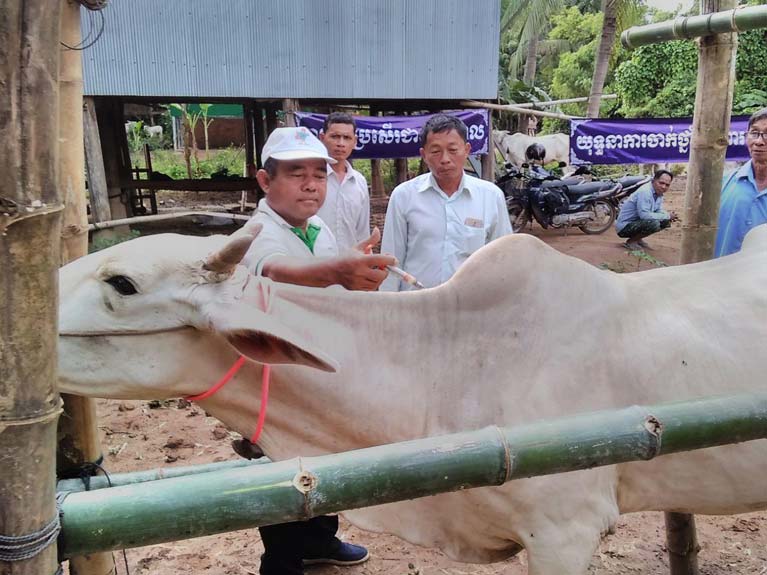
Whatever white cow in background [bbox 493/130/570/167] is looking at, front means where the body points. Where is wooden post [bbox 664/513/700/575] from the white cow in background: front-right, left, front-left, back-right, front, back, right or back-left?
left

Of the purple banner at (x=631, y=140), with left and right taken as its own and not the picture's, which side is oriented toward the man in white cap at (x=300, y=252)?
front

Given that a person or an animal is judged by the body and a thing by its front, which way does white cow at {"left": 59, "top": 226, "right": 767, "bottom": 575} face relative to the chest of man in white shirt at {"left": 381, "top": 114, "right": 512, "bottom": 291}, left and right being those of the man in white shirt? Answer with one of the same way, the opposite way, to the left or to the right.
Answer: to the right

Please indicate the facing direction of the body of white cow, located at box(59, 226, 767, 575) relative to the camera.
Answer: to the viewer's left

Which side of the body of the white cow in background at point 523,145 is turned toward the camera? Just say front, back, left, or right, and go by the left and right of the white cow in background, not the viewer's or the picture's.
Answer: left

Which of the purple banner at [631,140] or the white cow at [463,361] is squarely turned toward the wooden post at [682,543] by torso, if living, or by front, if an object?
the purple banner

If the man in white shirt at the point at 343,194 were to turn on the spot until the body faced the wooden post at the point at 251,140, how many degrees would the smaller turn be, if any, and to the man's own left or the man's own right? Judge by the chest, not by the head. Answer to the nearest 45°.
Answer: approximately 180°

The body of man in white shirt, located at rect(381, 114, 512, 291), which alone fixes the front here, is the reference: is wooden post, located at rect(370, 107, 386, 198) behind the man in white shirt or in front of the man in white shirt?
behind

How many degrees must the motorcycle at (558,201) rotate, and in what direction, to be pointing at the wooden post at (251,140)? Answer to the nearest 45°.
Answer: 0° — it already faces it

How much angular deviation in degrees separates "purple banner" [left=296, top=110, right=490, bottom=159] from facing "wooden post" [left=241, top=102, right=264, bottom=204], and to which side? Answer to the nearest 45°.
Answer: approximately 135° to its right
